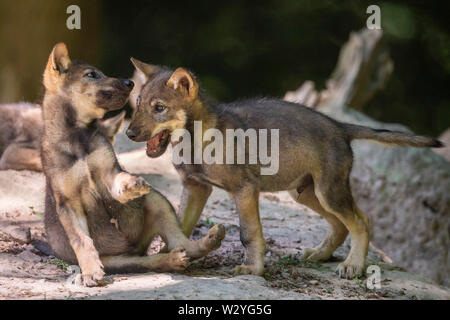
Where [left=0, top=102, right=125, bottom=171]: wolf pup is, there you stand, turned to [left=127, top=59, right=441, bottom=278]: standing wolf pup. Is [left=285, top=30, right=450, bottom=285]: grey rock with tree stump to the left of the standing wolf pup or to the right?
left

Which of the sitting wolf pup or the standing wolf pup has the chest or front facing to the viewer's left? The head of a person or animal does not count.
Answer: the standing wolf pup

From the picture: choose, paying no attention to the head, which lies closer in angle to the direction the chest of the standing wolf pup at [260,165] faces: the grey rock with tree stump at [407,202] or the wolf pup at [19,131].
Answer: the wolf pup

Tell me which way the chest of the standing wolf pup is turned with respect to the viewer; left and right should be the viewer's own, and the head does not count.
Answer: facing to the left of the viewer

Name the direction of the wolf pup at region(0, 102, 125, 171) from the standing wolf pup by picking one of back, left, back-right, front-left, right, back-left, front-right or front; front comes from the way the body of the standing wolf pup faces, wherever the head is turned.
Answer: front-right

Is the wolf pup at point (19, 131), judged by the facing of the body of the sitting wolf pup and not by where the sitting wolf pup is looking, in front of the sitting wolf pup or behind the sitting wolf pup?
behind

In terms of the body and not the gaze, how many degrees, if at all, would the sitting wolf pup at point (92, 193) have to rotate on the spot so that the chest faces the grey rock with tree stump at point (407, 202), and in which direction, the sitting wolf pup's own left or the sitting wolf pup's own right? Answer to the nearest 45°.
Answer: approximately 90° to the sitting wolf pup's own left

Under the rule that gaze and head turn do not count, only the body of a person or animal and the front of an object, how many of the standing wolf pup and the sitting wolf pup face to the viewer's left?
1

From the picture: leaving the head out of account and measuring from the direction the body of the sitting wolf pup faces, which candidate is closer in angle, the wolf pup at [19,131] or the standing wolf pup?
the standing wolf pup

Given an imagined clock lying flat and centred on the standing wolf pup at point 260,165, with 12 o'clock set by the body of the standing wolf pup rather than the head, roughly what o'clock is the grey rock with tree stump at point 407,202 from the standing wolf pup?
The grey rock with tree stump is roughly at 4 o'clock from the standing wolf pup.
